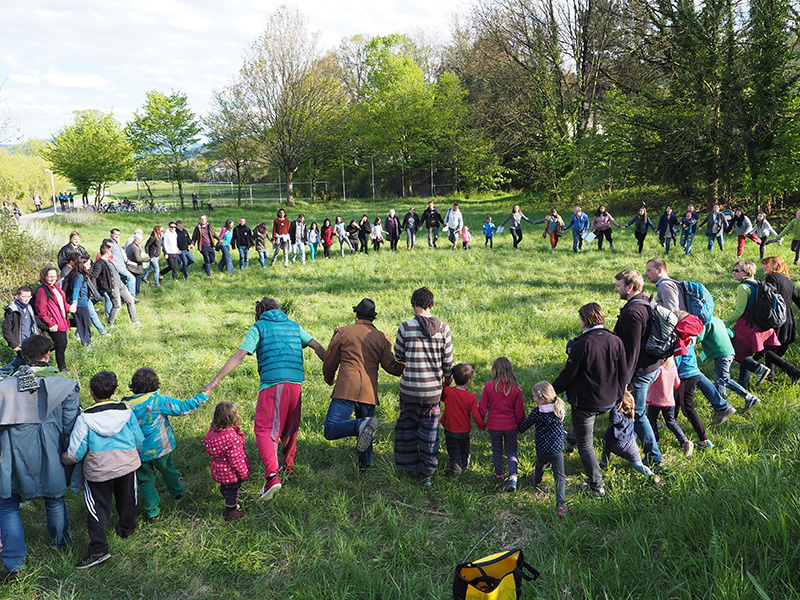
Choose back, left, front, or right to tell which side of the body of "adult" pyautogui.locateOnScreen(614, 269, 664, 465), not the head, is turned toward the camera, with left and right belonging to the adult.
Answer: left

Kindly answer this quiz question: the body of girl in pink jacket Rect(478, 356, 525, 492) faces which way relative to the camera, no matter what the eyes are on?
away from the camera

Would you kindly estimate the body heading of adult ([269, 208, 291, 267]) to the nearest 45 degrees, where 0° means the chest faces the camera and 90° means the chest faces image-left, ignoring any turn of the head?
approximately 0°

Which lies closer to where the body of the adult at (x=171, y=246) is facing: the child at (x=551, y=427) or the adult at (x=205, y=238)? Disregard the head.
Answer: the child

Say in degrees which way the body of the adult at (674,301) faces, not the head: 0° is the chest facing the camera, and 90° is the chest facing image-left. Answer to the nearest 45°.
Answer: approximately 90°

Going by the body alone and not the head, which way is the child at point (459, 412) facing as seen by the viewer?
away from the camera

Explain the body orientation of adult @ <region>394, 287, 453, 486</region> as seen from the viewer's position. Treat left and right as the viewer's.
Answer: facing away from the viewer

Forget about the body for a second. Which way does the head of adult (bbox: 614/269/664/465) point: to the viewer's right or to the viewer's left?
to the viewer's left

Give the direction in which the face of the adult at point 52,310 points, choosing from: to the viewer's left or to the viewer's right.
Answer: to the viewer's right
